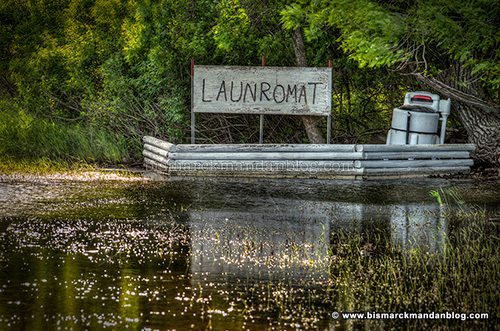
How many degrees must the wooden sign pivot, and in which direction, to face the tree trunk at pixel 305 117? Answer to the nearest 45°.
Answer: approximately 135° to its left

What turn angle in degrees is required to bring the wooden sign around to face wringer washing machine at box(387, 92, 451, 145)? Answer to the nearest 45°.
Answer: approximately 90° to its left

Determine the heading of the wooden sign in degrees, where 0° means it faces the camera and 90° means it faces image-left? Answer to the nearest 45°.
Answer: approximately 0°
